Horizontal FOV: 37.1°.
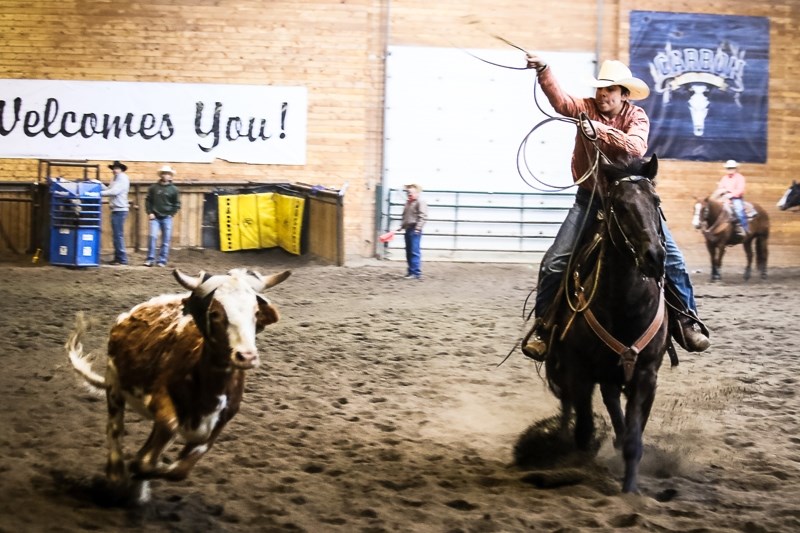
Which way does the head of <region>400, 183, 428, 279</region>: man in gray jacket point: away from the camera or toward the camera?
toward the camera

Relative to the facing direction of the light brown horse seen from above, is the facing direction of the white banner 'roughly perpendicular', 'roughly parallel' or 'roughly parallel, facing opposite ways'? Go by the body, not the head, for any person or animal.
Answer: roughly perpendicular

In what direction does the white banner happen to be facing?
toward the camera

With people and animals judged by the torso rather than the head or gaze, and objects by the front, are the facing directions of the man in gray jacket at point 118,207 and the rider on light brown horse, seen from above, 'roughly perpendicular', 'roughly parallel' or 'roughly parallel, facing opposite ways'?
roughly parallel

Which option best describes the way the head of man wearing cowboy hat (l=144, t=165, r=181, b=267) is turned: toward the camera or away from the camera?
toward the camera

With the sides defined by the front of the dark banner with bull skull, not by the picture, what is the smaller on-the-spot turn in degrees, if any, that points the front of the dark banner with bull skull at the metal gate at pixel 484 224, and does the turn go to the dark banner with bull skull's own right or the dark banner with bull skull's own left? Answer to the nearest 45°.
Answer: approximately 90° to the dark banner with bull skull's own right

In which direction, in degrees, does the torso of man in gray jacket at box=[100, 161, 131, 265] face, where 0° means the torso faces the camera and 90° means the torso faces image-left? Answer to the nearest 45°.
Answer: approximately 90°

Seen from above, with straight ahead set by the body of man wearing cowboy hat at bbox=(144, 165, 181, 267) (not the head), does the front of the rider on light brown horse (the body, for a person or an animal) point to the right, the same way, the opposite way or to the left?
to the right

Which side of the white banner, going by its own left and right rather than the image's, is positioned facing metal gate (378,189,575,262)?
left

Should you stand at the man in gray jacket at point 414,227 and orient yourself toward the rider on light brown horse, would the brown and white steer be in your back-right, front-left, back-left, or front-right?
back-right

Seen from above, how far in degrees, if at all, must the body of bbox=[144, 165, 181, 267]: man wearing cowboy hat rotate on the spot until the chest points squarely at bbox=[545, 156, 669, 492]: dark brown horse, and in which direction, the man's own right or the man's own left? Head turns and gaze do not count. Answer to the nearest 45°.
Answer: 0° — they already face it

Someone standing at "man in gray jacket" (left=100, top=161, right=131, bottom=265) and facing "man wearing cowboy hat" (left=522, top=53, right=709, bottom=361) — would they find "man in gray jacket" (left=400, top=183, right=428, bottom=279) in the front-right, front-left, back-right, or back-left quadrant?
front-left

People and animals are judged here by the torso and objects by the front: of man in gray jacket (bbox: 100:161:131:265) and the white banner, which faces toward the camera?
the white banner

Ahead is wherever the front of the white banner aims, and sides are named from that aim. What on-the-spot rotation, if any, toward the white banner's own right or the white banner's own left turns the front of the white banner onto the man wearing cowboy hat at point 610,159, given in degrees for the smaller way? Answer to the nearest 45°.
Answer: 0° — it already faces them

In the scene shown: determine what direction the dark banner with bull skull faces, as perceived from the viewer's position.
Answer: facing the viewer

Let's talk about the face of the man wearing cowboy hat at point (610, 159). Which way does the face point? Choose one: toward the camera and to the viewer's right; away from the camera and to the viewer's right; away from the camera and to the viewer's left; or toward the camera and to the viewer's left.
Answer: toward the camera and to the viewer's left

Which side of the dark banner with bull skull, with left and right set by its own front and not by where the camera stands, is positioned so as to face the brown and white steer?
front
